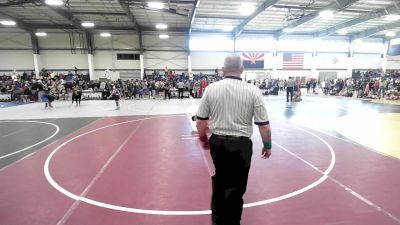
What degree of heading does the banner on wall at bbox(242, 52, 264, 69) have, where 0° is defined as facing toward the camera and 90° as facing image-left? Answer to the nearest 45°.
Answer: approximately 0°

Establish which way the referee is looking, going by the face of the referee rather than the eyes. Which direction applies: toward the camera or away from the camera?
away from the camera

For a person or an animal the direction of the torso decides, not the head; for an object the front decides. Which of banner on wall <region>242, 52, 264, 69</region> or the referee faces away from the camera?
the referee

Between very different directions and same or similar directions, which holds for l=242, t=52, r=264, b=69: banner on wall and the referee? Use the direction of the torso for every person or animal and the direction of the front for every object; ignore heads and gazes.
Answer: very different directions

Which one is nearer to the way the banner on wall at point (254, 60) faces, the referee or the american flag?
the referee

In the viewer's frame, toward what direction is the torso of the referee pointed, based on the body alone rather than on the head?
away from the camera

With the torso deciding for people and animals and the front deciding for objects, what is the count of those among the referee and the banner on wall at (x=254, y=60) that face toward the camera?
1

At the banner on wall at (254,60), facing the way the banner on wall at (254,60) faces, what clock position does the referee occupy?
The referee is roughly at 12 o'clock from the banner on wall.

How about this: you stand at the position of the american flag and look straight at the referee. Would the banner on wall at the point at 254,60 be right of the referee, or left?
right

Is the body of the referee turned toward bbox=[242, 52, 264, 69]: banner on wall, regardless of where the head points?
yes

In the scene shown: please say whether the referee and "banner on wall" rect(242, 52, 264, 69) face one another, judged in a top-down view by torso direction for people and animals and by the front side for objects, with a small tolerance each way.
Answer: yes

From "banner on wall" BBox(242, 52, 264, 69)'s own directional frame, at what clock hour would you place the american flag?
The american flag is roughly at 8 o'clock from the banner on wall.
